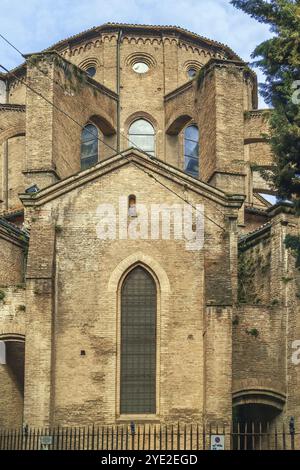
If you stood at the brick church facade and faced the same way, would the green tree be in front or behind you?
in front

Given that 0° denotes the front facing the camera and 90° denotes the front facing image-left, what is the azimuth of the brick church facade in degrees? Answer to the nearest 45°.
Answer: approximately 0°

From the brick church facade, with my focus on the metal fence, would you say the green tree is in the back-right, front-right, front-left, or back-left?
front-left
